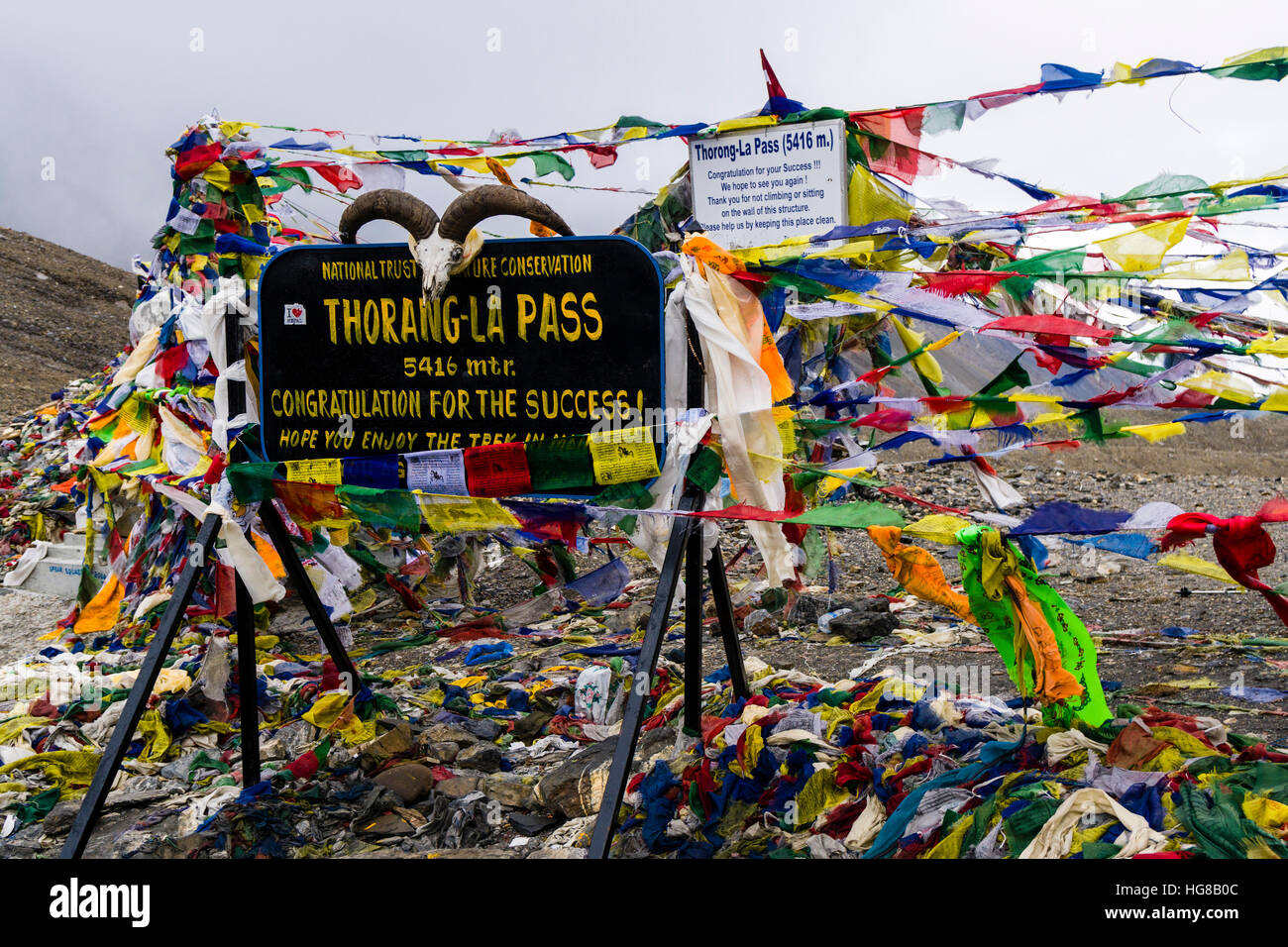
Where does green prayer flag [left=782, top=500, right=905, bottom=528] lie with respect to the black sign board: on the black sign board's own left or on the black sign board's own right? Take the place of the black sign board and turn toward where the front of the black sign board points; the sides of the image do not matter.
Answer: on the black sign board's own left

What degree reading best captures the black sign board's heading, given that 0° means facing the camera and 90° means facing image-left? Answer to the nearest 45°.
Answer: approximately 0°

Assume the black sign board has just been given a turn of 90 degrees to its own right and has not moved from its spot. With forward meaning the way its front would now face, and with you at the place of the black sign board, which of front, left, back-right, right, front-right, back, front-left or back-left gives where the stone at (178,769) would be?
front-right

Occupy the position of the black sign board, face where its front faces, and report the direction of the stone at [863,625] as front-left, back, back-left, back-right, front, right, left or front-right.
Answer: back-left
